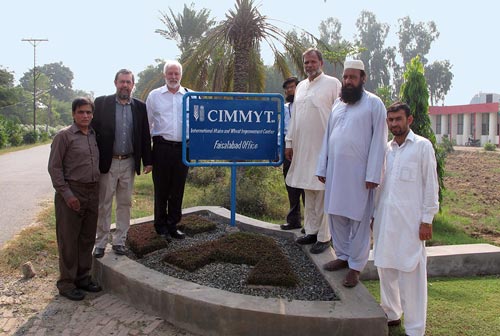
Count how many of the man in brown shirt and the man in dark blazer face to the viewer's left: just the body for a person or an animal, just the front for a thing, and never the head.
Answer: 0

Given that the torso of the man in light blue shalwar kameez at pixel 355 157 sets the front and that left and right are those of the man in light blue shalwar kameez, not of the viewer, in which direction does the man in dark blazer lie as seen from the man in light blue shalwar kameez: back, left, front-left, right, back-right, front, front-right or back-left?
front-right

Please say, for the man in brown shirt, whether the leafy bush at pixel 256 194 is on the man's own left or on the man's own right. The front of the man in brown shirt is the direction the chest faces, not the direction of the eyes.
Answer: on the man's own left

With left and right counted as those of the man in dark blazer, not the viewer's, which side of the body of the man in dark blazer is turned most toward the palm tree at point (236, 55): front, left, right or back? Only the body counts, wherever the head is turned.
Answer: back

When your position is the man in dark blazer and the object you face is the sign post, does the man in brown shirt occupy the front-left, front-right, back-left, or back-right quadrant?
back-right

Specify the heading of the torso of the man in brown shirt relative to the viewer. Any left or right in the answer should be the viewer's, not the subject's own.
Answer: facing the viewer and to the right of the viewer

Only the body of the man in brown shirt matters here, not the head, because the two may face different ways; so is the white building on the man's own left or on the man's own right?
on the man's own left

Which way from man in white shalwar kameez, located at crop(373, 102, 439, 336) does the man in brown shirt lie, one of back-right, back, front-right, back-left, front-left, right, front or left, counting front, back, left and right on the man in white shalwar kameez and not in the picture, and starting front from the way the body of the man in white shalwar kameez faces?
front-right

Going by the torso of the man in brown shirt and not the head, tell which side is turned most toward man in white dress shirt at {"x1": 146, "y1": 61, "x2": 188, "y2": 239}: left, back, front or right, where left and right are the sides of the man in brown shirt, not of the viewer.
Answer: left

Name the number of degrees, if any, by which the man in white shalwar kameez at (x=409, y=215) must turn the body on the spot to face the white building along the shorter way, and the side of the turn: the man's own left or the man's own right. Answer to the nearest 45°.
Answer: approximately 135° to the man's own right

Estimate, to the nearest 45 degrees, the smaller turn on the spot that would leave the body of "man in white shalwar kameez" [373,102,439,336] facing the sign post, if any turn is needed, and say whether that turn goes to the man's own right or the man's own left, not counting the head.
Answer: approximately 90° to the man's own right
